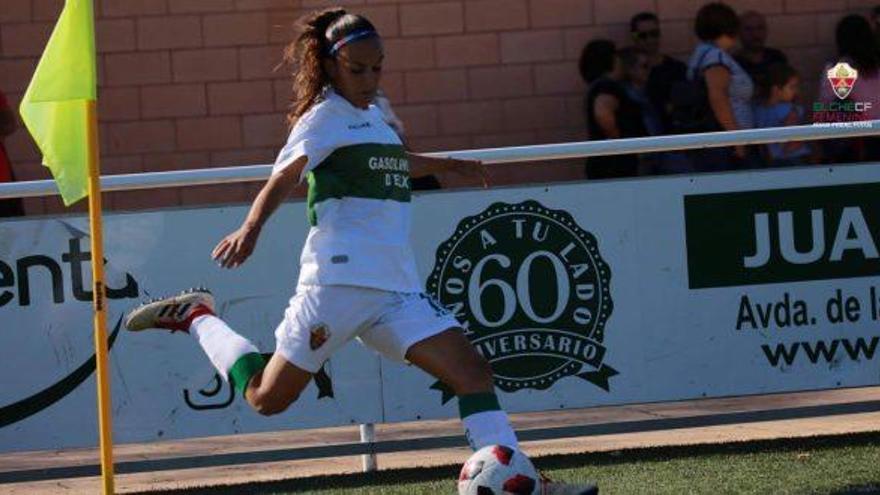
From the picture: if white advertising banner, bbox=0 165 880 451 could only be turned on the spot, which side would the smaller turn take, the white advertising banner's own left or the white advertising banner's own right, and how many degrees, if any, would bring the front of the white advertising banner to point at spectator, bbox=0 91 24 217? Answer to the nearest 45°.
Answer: approximately 135° to the white advertising banner's own right

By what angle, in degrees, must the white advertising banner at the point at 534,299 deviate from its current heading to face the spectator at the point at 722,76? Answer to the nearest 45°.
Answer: approximately 180°

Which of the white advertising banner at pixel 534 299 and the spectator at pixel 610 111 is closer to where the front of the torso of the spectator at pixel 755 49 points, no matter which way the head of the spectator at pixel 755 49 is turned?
the white advertising banner

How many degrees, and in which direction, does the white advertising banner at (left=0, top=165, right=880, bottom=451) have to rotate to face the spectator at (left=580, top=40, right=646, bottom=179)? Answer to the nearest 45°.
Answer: approximately 180°
